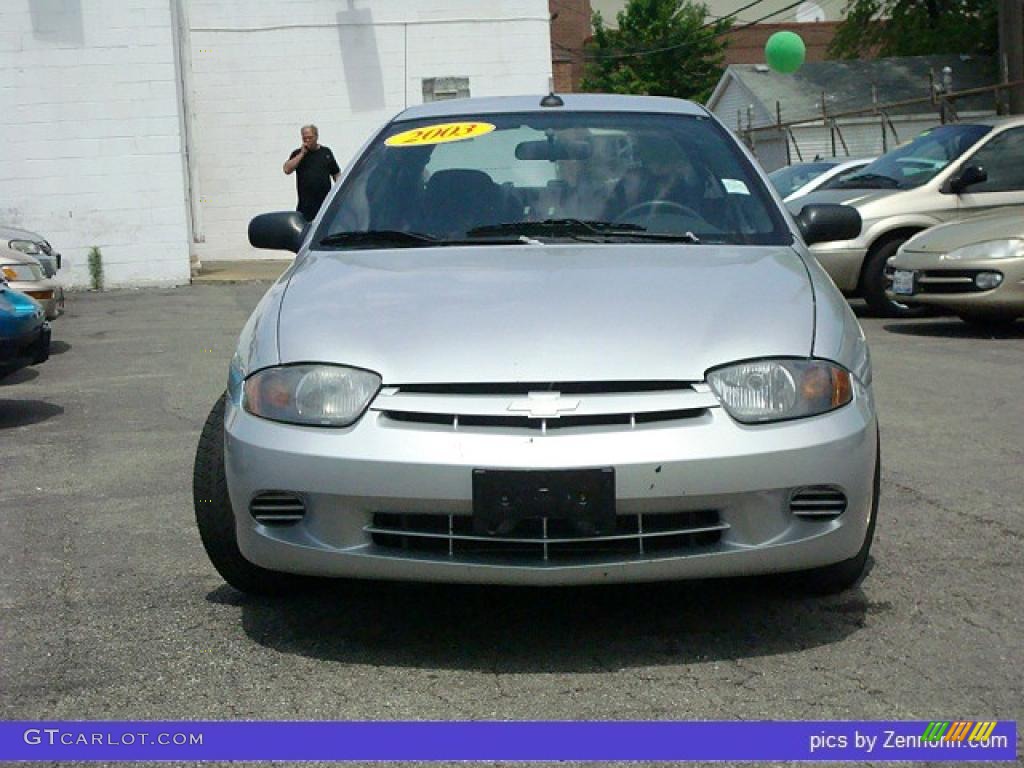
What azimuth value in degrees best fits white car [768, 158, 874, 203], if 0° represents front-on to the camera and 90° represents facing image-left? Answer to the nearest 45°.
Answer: approximately 45°

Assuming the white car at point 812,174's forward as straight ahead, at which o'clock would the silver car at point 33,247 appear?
the silver car at point 33,247 is roughly at 12 o'clock from the white car at point 812,174.

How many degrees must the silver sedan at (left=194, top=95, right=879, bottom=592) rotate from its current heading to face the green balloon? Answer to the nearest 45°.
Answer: approximately 180°

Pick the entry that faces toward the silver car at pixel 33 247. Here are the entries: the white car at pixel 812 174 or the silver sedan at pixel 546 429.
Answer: the white car at pixel 812 174

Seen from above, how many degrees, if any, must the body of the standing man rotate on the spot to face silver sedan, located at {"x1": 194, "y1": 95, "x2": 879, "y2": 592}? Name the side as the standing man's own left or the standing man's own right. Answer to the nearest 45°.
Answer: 0° — they already face it

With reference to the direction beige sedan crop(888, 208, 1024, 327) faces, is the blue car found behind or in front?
in front

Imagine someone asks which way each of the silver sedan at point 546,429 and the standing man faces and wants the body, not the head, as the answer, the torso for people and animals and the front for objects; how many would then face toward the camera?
2

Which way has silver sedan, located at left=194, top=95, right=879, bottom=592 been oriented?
toward the camera

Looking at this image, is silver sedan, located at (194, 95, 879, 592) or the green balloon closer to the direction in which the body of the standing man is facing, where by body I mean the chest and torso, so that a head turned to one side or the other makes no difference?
the silver sedan

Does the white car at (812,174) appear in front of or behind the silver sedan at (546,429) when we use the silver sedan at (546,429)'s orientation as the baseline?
behind
